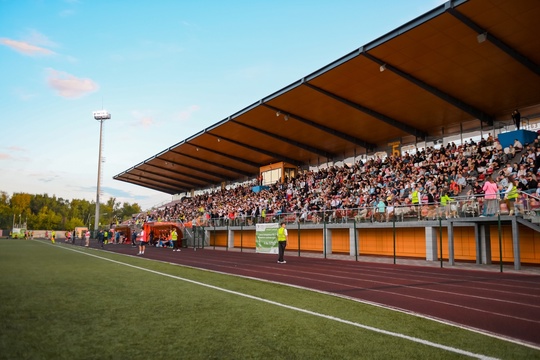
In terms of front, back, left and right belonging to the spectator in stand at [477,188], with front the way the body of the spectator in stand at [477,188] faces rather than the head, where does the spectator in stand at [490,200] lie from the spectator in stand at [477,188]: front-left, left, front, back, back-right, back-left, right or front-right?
front-left

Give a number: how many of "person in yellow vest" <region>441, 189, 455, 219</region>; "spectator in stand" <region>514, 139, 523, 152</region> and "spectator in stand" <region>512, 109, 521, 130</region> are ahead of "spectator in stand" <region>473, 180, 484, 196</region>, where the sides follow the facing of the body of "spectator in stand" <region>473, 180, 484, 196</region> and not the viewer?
1

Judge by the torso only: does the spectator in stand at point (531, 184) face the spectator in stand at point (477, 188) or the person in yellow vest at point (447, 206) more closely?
the person in yellow vest

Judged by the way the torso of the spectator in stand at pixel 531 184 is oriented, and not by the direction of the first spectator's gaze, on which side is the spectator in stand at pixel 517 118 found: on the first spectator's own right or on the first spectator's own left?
on the first spectator's own right

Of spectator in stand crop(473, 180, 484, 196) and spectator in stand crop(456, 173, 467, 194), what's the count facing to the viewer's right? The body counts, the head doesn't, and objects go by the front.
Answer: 0

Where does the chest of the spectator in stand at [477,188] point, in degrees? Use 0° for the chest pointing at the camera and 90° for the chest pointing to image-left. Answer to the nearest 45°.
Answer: approximately 45°

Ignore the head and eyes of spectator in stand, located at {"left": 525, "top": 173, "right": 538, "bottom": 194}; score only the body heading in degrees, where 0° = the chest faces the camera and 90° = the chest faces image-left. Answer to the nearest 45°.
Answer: approximately 45°

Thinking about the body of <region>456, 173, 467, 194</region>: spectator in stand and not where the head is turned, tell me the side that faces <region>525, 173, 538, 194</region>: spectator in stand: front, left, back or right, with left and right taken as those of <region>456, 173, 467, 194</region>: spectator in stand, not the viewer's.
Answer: left

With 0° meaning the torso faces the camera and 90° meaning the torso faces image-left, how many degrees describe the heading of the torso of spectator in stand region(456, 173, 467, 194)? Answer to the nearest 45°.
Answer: approximately 45°
